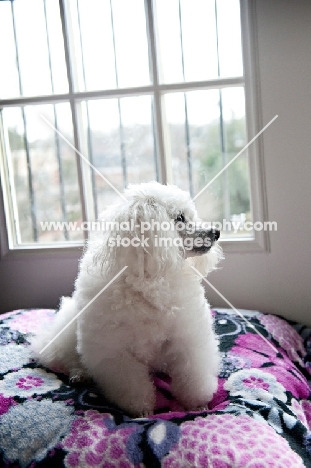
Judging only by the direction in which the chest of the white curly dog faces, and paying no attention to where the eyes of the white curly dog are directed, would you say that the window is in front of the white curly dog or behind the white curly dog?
behind

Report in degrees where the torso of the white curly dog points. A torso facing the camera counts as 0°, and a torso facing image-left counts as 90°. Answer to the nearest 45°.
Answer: approximately 315°
